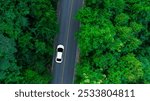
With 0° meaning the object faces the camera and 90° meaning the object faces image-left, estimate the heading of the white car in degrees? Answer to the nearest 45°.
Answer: approximately 180°
